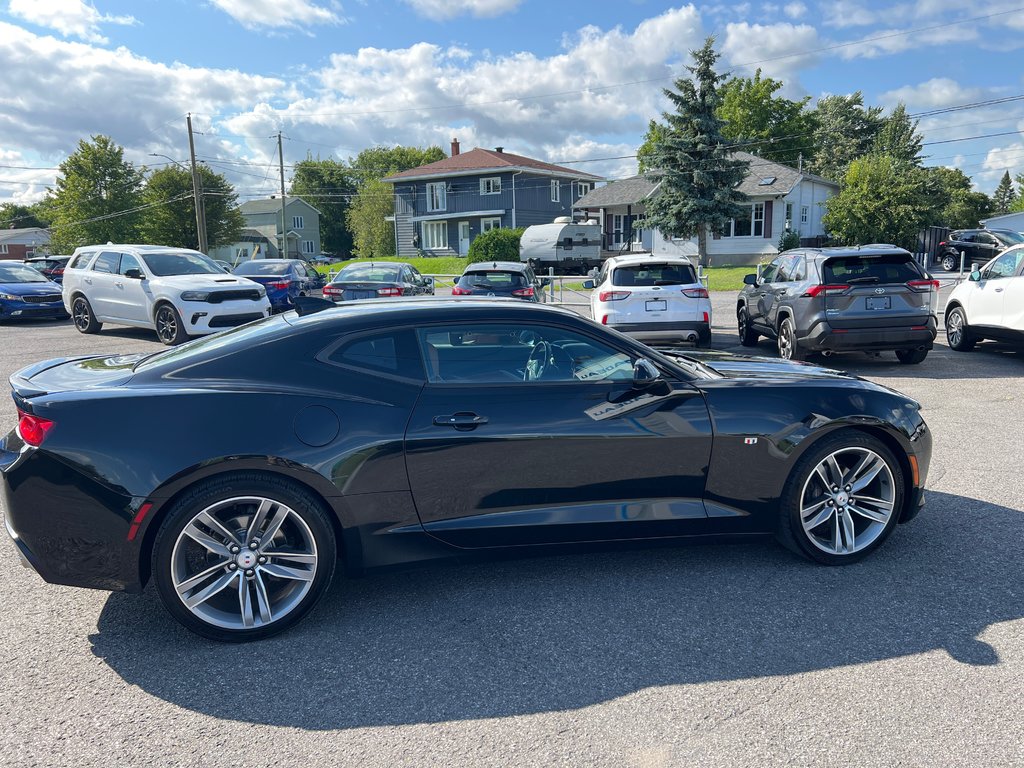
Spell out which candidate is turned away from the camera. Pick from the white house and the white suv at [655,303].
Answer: the white suv

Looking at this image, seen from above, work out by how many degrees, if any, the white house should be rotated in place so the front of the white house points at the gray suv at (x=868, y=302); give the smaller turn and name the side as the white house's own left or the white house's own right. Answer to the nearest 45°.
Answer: approximately 45° to the white house's own left

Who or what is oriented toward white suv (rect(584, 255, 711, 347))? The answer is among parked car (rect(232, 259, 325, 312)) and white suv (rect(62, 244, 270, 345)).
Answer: white suv (rect(62, 244, 270, 345))

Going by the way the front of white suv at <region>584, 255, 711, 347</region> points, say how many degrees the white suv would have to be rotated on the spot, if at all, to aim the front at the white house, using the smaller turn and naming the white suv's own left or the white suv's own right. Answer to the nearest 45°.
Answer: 0° — it already faces it

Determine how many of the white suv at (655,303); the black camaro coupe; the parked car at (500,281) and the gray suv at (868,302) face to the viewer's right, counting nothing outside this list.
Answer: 1

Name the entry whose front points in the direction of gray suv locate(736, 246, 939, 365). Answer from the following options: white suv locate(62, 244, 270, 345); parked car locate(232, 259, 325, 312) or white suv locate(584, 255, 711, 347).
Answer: white suv locate(62, 244, 270, 345)

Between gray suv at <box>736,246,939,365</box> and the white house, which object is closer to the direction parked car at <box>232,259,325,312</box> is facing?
the white house

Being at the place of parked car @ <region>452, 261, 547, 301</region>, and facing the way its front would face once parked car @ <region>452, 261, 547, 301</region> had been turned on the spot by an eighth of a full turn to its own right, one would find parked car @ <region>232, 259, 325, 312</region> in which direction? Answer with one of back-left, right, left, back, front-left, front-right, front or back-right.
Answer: left

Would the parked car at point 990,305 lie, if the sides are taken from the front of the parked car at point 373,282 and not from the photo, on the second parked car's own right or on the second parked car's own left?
on the second parked car's own right

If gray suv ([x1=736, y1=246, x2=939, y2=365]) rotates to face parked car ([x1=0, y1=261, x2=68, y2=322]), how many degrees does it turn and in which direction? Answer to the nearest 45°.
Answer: approximately 45° to its left

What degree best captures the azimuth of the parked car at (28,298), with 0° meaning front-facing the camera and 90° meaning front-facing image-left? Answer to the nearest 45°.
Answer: approximately 315°

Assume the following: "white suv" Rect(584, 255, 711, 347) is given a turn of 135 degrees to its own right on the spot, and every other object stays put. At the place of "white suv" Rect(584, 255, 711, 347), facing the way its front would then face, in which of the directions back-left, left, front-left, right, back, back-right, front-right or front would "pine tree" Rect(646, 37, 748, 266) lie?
back-left

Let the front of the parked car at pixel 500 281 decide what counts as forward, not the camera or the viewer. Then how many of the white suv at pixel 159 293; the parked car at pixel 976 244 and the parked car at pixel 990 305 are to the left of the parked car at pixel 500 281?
1

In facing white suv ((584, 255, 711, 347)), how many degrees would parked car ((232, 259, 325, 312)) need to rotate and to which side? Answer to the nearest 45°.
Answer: approximately 90° to its right

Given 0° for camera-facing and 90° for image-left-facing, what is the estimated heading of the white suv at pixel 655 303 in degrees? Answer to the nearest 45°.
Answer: approximately 180°

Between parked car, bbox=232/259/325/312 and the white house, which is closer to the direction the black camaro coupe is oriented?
the white house

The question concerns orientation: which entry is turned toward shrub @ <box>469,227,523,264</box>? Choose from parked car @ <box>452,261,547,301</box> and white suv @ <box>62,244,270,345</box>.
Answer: the parked car

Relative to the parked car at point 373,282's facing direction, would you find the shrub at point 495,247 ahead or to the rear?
ahead

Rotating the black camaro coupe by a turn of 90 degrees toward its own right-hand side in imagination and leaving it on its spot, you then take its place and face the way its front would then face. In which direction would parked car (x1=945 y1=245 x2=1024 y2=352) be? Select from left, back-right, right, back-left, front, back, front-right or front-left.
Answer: back-left
